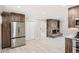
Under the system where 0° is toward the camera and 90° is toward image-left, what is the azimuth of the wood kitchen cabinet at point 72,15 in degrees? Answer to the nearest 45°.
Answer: approximately 45°

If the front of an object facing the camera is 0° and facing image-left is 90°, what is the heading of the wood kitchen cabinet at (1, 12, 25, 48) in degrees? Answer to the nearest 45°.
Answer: approximately 315°

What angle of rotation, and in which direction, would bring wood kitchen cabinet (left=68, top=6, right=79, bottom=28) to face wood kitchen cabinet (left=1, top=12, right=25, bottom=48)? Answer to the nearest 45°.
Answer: approximately 45° to its right

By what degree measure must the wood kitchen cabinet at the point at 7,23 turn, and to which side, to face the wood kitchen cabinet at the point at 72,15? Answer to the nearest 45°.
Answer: approximately 45° to its left

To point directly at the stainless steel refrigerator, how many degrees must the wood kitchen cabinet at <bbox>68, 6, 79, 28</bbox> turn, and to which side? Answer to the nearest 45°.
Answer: approximately 45° to its right
